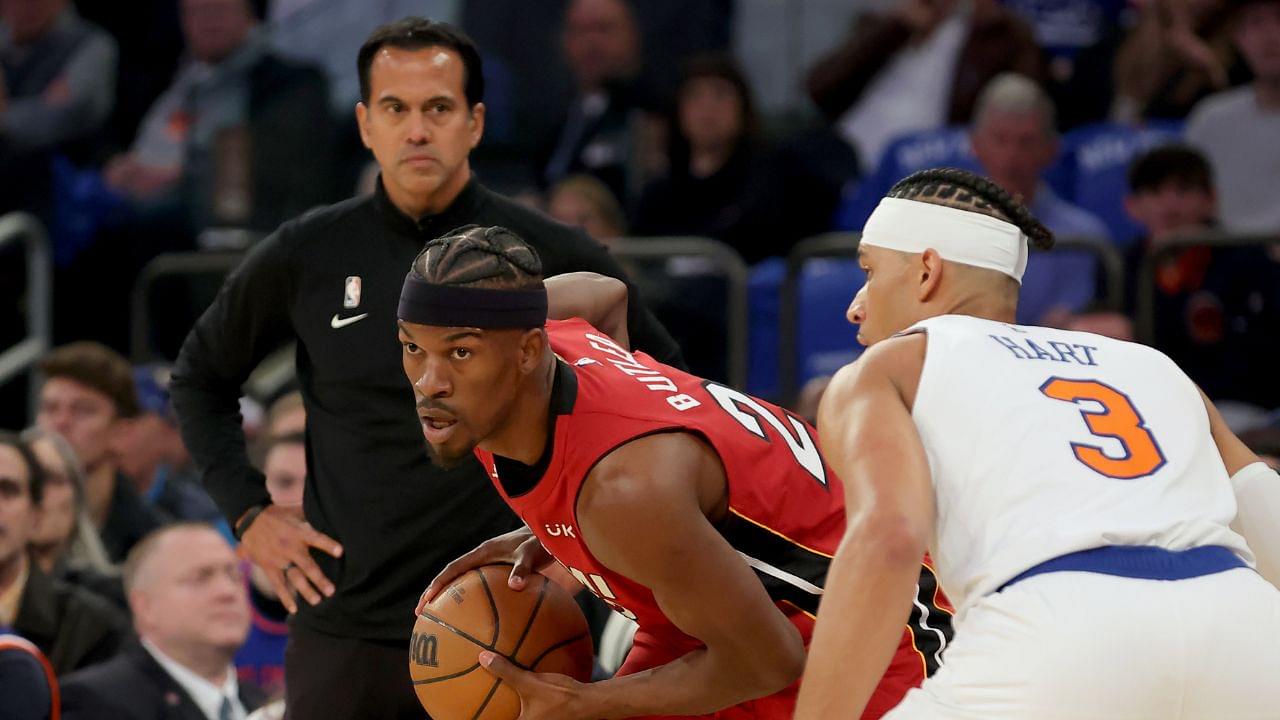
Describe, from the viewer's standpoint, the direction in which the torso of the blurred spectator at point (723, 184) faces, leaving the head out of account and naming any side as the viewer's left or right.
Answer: facing the viewer

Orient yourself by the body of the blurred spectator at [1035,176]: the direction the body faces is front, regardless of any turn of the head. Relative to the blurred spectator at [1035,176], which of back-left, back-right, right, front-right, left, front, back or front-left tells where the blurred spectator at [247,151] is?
right

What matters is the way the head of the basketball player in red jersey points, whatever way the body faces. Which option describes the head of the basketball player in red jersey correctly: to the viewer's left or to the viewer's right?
to the viewer's left

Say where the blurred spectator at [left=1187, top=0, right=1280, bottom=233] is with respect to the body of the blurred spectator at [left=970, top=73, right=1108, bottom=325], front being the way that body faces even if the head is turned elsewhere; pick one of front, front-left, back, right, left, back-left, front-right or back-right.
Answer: back-left

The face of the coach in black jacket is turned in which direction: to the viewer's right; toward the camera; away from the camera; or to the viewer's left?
toward the camera

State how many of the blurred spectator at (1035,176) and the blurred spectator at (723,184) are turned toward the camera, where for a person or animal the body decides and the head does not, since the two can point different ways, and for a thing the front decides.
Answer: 2

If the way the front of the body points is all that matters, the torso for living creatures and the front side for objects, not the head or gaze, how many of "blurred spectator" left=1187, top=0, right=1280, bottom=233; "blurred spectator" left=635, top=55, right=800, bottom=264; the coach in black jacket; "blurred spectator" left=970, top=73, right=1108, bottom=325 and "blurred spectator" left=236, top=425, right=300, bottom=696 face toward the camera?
5

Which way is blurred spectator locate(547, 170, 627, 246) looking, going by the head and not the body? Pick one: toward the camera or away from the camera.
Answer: toward the camera

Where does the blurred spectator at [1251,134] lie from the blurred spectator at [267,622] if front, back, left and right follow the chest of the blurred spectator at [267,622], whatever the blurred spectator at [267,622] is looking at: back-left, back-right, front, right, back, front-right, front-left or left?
left

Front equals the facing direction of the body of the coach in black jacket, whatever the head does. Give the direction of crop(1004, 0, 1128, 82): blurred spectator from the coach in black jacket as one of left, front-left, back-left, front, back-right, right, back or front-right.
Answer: back-left

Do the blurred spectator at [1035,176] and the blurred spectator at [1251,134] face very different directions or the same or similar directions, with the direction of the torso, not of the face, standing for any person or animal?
same or similar directions

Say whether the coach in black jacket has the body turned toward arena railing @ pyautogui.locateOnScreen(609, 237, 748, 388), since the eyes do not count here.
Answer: no

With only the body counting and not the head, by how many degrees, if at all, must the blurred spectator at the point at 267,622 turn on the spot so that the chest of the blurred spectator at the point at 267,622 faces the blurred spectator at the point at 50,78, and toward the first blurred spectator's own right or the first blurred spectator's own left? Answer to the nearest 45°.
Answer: approximately 180°

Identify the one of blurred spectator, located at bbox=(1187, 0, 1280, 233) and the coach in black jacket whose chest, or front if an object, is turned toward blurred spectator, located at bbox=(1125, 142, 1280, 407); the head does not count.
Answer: blurred spectator, located at bbox=(1187, 0, 1280, 233)

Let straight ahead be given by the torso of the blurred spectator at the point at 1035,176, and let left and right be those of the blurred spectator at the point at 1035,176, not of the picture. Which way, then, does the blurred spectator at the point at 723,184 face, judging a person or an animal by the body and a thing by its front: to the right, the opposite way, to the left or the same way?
the same way

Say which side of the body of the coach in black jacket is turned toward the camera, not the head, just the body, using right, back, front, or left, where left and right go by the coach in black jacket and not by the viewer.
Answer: front

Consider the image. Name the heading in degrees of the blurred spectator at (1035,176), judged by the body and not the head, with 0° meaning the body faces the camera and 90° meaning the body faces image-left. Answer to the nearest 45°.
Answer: approximately 0°

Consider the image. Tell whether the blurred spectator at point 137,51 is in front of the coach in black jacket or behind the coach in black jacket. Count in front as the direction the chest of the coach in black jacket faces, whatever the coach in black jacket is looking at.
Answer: behind

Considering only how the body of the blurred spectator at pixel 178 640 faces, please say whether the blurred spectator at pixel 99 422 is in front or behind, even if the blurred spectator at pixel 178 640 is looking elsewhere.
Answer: behind

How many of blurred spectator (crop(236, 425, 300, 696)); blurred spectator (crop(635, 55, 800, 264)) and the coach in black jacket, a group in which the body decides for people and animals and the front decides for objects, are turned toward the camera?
3

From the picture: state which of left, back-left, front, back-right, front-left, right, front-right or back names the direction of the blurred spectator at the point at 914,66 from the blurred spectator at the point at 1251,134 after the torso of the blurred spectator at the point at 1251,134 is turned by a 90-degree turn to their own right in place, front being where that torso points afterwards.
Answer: front

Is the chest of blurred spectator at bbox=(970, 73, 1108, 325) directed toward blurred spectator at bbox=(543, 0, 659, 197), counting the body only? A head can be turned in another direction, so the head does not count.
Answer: no
